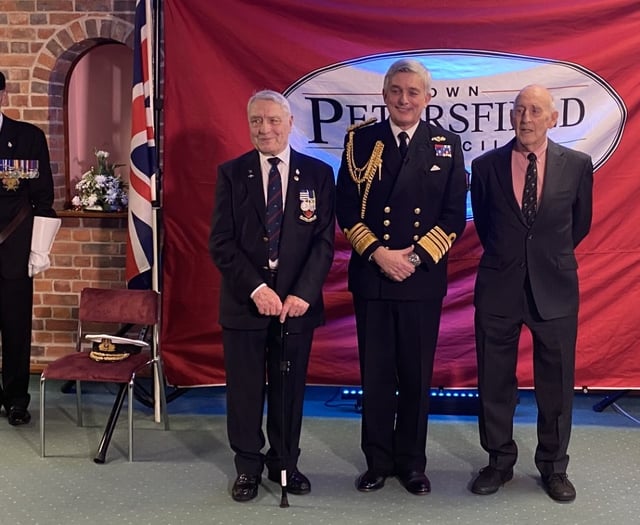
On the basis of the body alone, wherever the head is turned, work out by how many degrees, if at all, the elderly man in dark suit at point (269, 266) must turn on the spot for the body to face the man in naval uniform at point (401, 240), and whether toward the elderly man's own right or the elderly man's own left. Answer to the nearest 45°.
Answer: approximately 90° to the elderly man's own left

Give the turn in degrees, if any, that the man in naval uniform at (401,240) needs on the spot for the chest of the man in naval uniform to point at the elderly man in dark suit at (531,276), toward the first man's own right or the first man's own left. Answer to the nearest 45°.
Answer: approximately 90° to the first man's own left

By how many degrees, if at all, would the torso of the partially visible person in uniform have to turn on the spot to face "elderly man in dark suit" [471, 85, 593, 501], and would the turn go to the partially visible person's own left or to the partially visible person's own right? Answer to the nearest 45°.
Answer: approximately 45° to the partially visible person's own left

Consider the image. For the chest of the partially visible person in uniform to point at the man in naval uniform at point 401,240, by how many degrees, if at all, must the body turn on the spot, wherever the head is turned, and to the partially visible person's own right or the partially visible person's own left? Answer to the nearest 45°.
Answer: approximately 45° to the partially visible person's own left

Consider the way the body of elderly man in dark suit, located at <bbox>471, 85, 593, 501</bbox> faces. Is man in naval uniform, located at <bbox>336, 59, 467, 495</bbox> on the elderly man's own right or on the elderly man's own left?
on the elderly man's own right

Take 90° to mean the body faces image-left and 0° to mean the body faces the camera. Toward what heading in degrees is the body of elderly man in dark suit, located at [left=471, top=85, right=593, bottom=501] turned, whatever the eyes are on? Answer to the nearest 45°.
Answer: approximately 0°

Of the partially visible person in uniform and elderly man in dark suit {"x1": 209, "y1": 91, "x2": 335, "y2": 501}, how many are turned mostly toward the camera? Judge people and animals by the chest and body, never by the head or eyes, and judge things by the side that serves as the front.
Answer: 2

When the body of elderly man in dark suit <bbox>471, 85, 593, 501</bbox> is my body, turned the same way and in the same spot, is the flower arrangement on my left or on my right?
on my right
